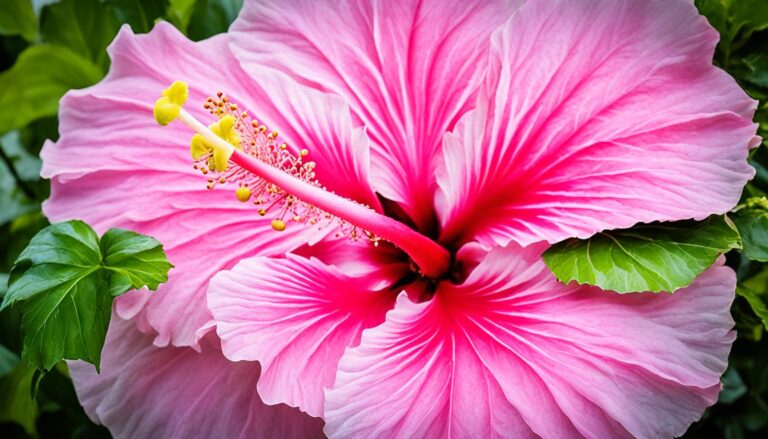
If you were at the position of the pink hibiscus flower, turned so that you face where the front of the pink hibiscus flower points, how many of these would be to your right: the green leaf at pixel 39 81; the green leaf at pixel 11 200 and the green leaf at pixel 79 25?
3

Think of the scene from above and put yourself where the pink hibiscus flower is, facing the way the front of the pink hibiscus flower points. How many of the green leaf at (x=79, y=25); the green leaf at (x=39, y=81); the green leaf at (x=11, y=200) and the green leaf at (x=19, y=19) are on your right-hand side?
4

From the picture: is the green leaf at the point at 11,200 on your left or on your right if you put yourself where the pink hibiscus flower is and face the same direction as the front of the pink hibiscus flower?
on your right

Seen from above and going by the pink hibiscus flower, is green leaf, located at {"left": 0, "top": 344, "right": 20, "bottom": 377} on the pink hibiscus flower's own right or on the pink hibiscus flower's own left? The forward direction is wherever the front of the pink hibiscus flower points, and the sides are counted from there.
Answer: on the pink hibiscus flower's own right

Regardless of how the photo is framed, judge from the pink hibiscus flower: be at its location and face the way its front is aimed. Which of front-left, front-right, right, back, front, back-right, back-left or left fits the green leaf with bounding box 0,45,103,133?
right

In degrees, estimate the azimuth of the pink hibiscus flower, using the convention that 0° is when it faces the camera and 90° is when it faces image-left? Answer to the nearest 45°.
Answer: approximately 45°

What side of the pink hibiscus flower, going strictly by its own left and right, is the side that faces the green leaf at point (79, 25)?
right
